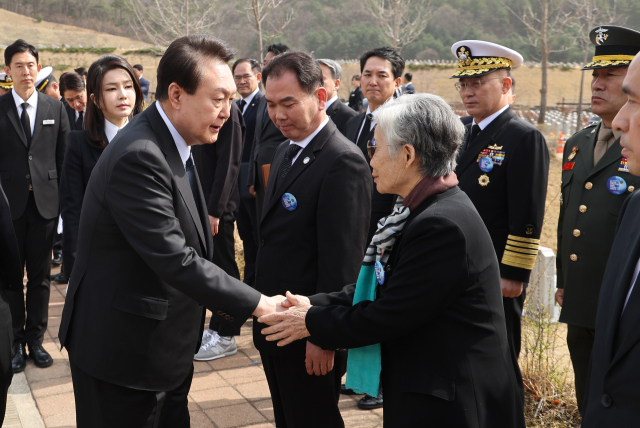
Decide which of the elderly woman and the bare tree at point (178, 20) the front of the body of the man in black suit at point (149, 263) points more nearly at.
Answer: the elderly woman

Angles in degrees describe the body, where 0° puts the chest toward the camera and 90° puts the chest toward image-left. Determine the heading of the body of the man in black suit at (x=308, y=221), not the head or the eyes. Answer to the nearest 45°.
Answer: approximately 45°

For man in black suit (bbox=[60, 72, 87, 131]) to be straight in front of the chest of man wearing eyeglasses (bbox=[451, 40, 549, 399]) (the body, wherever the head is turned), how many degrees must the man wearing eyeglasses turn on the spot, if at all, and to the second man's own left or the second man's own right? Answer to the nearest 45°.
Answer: approximately 90° to the second man's own right

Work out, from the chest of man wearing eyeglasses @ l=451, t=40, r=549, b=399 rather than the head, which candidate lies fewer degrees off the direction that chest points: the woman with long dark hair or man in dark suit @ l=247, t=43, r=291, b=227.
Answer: the woman with long dark hair

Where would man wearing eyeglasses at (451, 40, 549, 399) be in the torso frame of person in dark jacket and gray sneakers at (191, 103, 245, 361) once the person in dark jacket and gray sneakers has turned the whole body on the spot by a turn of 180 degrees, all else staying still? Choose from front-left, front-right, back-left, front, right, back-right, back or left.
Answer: front-right

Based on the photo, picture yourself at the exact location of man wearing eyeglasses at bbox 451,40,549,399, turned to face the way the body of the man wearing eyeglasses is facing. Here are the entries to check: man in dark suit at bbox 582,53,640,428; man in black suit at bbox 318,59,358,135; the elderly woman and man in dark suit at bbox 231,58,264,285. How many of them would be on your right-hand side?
2

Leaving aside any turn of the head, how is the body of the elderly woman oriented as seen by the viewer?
to the viewer's left

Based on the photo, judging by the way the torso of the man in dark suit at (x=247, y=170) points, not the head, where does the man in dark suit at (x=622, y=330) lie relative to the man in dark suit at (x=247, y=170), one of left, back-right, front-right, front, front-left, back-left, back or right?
front-left

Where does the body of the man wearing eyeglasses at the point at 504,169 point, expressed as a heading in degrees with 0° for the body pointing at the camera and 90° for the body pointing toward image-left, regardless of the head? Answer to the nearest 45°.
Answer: approximately 45°

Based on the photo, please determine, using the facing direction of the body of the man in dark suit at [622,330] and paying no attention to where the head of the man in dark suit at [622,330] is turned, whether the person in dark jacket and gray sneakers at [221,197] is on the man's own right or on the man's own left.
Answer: on the man's own right
